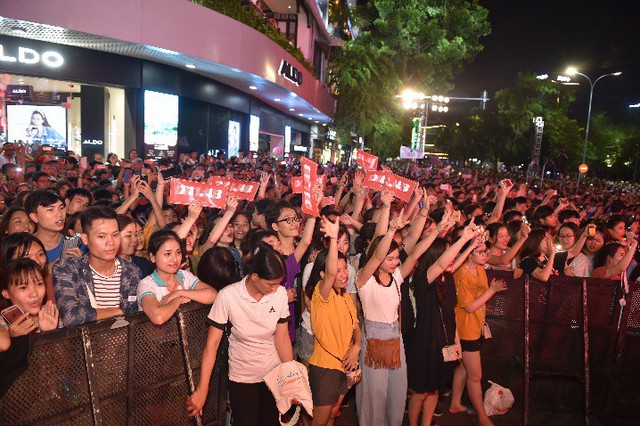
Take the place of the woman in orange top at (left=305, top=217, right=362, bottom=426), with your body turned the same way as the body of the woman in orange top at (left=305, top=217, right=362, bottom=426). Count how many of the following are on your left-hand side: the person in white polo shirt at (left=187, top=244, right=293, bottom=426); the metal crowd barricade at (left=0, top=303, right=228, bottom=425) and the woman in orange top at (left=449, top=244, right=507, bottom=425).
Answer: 1

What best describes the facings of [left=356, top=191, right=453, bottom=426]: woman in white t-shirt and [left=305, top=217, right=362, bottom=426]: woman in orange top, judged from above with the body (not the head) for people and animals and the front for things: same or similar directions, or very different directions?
same or similar directions

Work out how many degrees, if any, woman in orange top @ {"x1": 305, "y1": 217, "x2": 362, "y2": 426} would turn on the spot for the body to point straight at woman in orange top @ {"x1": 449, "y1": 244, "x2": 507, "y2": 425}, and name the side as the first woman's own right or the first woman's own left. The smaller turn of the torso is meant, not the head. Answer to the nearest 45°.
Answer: approximately 90° to the first woman's own left

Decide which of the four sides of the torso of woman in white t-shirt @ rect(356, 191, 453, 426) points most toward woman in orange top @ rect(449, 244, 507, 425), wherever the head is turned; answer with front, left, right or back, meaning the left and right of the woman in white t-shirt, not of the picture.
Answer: left

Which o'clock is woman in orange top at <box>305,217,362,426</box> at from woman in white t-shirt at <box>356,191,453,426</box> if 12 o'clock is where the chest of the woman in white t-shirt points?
The woman in orange top is roughly at 3 o'clock from the woman in white t-shirt.

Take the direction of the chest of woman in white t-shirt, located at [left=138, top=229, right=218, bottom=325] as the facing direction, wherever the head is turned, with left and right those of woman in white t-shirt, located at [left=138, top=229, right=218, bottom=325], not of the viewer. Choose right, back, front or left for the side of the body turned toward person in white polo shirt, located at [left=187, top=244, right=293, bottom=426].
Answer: front

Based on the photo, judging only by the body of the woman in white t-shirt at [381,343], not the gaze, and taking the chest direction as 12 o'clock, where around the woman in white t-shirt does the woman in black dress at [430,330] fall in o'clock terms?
The woman in black dress is roughly at 9 o'clock from the woman in white t-shirt.

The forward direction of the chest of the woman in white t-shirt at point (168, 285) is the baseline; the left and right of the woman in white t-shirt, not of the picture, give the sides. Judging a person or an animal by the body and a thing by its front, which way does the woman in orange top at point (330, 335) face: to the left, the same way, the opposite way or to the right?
the same way

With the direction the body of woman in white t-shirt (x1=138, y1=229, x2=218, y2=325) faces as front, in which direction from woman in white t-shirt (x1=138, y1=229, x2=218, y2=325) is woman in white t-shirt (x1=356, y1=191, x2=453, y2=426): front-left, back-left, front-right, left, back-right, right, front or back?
front-left

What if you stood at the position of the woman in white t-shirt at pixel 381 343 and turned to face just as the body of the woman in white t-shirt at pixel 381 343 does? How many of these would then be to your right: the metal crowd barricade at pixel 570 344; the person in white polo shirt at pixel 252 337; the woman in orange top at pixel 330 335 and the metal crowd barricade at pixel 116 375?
3

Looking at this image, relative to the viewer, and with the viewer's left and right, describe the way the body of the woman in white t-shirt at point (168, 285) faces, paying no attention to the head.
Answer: facing the viewer and to the right of the viewer
